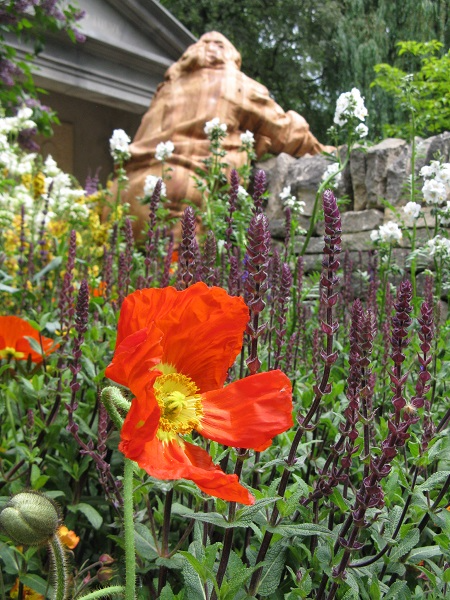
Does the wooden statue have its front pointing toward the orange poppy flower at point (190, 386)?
yes

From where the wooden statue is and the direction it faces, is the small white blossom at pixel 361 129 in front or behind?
in front

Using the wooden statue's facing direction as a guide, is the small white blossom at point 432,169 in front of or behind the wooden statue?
in front

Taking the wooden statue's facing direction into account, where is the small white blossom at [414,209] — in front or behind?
in front

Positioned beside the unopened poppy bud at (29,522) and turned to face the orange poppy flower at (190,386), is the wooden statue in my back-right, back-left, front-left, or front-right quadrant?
front-left

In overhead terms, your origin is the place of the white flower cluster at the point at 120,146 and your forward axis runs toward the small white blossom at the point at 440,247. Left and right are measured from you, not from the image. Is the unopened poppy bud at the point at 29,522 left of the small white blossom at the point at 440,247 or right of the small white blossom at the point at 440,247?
right

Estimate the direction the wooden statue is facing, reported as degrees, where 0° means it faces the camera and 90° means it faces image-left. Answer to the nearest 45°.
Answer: approximately 0°

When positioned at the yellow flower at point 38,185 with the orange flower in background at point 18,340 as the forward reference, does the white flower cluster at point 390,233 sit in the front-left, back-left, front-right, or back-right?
front-left

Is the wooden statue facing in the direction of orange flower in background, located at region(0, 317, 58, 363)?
yes
